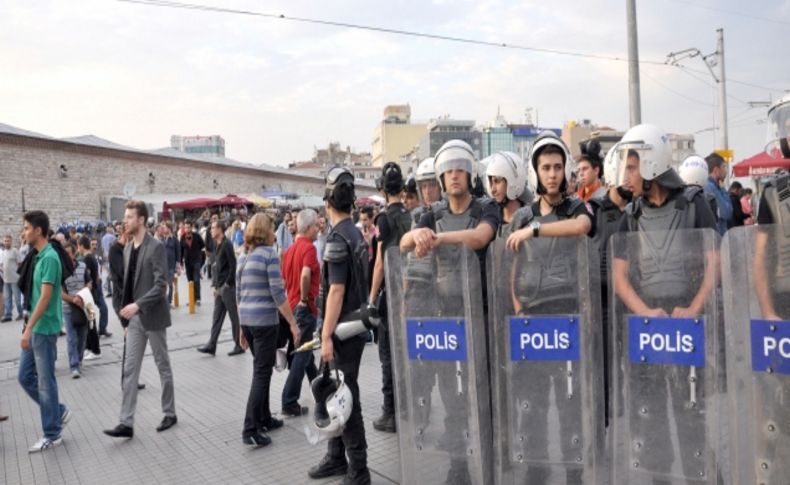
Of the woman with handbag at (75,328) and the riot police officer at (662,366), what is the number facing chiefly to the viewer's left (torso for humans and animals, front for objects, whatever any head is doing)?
0

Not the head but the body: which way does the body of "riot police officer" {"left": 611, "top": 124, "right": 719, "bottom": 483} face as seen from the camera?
toward the camera

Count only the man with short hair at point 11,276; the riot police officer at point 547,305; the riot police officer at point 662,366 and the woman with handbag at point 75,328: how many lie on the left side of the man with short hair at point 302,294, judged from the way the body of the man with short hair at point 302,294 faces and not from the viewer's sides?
2

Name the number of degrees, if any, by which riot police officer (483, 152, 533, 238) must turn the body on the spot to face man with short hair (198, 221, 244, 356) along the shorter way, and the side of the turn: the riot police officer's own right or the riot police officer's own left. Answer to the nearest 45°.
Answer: approximately 90° to the riot police officer's own right

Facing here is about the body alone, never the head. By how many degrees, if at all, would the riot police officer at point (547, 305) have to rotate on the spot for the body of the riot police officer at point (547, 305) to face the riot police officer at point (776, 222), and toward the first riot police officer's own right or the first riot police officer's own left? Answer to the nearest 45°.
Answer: approximately 90° to the first riot police officer's own left

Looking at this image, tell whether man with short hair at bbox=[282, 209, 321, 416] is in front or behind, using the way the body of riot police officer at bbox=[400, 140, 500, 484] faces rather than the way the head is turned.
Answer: behind

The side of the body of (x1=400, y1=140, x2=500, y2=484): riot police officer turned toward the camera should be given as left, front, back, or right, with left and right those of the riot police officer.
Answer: front
